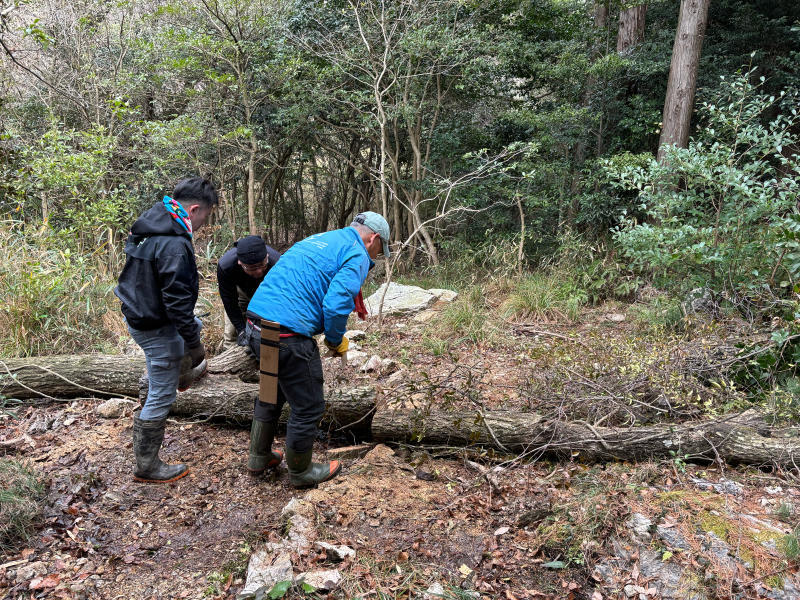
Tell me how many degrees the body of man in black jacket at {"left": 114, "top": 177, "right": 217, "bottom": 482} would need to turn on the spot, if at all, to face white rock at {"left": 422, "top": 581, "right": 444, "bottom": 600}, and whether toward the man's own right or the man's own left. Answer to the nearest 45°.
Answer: approximately 45° to the man's own right

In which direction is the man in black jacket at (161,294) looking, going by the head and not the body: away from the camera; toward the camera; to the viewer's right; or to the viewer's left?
to the viewer's right

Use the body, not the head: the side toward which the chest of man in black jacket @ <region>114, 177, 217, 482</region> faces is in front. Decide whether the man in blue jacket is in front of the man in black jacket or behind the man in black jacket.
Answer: in front

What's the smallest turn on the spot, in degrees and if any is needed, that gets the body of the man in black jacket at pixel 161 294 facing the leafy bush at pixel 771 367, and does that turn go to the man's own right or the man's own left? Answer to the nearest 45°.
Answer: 0° — they already face it

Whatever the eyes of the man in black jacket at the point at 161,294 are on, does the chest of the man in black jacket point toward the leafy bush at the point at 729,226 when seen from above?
yes

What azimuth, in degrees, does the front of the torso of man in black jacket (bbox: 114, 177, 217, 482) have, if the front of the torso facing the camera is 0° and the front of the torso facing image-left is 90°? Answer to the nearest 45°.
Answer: approximately 270°

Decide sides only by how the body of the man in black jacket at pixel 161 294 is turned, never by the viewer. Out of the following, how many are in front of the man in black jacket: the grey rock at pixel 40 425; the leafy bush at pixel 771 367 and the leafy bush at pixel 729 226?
2

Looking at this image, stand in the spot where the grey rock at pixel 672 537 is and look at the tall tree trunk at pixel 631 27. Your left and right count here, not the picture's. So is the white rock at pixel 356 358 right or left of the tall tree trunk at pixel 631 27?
left

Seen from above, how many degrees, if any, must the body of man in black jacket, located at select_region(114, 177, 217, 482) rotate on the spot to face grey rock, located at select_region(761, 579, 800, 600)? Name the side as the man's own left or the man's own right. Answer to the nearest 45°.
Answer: approximately 45° to the man's own right

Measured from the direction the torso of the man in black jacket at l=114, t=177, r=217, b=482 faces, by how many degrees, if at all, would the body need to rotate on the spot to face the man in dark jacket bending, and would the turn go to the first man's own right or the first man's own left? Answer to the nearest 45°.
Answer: approximately 45° to the first man's own left

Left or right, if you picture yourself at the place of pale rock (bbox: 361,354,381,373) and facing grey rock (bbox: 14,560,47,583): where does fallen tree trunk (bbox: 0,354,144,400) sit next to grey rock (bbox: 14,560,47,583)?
right
